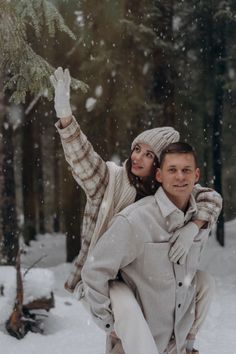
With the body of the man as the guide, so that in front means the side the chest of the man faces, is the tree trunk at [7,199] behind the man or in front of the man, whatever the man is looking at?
behind

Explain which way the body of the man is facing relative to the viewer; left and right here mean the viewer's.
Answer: facing the viewer and to the right of the viewer

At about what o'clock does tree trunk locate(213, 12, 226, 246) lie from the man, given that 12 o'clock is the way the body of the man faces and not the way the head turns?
The tree trunk is roughly at 8 o'clock from the man.

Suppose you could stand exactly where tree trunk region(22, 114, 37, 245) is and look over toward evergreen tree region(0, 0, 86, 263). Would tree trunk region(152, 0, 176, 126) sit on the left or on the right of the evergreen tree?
left

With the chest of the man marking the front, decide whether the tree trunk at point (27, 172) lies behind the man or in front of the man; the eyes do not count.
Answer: behind

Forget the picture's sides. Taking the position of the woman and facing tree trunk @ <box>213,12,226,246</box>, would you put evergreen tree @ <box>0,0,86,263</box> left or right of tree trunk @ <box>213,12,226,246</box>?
left
